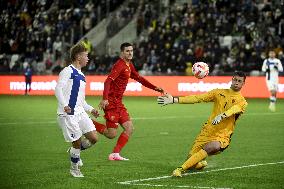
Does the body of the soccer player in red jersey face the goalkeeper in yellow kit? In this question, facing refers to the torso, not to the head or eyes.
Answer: yes

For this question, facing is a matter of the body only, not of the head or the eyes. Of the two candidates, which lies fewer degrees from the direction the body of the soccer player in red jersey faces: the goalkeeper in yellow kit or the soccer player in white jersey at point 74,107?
the goalkeeper in yellow kit

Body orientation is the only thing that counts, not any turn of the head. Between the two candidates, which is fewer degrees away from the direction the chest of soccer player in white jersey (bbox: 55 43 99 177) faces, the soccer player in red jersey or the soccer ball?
the soccer ball

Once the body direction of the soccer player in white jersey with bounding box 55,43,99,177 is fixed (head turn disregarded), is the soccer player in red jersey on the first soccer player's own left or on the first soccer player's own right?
on the first soccer player's own left

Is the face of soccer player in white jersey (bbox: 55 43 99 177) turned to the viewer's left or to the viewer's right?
to the viewer's right

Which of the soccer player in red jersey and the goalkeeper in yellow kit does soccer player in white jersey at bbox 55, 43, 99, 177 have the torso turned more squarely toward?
the goalkeeper in yellow kit

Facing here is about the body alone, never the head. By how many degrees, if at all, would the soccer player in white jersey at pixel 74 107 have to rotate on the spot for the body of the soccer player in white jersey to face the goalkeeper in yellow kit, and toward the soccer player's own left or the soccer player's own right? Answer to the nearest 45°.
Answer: approximately 45° to the soccer player's own left
